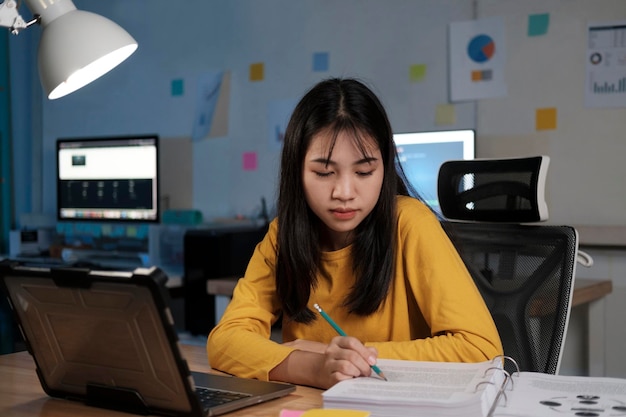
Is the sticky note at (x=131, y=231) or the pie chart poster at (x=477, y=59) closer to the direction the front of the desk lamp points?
the pie chart poster

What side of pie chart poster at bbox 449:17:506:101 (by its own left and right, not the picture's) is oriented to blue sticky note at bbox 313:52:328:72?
right

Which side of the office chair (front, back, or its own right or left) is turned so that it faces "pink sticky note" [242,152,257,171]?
right

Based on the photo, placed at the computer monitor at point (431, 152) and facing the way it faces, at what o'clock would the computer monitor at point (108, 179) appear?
the computer monitor at point (108, 179) is roughly at 4 o'clock from the computer monitor at point (431, 152).

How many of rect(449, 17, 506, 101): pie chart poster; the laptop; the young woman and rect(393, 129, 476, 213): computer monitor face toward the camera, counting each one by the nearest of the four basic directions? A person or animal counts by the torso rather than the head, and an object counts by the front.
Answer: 3

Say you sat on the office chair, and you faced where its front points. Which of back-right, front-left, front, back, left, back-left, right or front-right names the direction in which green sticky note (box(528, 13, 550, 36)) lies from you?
back-right

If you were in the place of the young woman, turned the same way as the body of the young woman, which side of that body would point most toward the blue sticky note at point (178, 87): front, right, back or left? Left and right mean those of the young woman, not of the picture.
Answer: back

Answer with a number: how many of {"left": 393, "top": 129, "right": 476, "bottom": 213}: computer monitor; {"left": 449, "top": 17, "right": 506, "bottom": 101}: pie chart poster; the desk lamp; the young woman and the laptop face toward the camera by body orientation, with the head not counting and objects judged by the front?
3

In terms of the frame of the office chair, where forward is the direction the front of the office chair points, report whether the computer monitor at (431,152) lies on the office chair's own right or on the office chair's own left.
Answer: on the office chair's own right

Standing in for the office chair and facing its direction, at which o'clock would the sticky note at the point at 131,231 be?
The sticky note is roughly at 3 o'clock from the office chair.

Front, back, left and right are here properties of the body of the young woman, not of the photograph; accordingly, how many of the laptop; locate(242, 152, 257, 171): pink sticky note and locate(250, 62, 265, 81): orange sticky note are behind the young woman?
2
